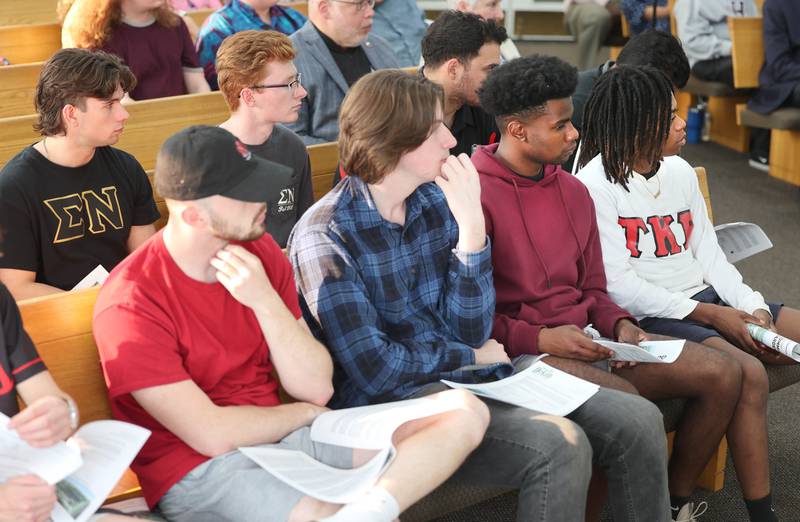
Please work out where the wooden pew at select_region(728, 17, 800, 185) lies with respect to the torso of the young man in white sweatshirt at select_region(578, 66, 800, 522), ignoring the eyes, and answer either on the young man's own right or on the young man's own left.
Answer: on the young man's own left

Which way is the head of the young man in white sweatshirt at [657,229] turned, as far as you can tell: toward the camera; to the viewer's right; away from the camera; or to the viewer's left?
to the viewer's right

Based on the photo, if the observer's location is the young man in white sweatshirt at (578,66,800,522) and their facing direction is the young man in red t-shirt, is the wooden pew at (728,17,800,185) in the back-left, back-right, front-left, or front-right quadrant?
back-right

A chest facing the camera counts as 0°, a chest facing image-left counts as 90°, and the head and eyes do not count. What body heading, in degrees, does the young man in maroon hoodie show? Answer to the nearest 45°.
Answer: approximately 315°

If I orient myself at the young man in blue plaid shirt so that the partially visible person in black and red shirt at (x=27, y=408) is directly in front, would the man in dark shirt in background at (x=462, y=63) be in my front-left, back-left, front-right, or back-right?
back-right

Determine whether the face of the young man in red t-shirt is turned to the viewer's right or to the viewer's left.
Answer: to the viewer's right

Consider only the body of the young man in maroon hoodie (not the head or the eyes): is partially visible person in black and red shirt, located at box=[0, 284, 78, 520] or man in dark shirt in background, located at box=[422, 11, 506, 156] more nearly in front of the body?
the partially visible person in black and red shirt

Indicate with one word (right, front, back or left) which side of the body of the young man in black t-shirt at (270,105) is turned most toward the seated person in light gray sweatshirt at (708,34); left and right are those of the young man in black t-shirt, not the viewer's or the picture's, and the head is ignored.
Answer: left
